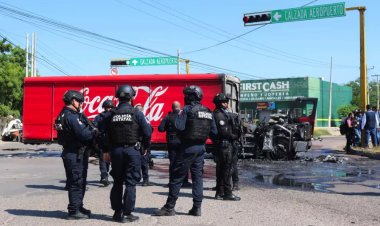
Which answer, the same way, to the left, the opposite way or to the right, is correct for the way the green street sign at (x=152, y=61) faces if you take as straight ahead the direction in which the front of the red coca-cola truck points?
to the right

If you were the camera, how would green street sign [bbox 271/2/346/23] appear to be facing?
facing the viewer

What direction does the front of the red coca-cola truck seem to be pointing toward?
to the viewer's right

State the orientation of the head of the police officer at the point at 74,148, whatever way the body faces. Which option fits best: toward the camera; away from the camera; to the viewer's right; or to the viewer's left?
to the viewer's right

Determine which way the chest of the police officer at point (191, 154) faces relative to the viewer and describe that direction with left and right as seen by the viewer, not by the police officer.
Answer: facing away from the viewer and to the left of the viewer

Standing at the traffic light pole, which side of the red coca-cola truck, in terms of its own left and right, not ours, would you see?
front

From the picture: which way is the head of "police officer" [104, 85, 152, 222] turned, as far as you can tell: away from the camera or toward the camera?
away from the camera

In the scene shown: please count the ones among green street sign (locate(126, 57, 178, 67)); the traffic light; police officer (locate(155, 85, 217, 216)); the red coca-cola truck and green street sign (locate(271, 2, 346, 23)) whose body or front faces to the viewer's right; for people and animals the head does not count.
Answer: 1

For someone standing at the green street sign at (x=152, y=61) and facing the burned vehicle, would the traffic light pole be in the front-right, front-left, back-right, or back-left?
front-left

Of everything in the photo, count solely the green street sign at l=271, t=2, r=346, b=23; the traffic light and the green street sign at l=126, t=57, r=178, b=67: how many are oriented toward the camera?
3

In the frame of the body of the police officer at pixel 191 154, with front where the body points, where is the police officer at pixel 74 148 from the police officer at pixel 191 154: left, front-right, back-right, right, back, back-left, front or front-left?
front-left

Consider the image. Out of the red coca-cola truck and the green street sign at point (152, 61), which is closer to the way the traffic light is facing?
the red coca-cola truck

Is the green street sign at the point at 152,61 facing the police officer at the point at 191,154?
yes

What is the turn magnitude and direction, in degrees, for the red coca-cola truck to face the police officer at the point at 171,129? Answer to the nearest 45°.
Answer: approximately 90° to its right

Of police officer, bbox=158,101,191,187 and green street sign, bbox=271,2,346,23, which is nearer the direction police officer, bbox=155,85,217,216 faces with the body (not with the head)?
the police officer

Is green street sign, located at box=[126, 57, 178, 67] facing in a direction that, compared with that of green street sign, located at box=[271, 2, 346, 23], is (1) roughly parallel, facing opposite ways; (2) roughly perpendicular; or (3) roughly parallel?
roughly parallel

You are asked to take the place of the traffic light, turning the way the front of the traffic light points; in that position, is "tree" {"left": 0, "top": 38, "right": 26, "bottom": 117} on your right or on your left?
on your right

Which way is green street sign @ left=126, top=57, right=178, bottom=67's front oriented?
toward the camera

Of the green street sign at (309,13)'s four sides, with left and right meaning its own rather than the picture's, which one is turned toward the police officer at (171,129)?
front

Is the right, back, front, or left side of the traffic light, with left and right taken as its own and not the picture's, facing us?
front

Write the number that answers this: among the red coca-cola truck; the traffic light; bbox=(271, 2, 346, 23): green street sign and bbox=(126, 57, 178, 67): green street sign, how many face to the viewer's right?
1

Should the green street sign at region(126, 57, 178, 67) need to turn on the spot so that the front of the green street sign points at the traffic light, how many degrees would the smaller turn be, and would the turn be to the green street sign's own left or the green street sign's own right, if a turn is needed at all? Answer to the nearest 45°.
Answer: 0° — it already faces it
